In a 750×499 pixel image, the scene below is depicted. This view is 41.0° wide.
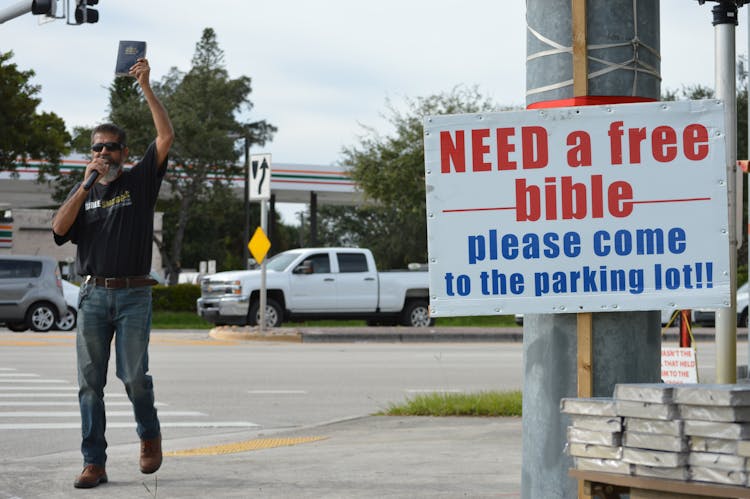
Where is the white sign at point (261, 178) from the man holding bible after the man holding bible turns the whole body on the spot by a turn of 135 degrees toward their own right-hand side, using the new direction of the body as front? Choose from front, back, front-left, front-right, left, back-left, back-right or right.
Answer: front-right

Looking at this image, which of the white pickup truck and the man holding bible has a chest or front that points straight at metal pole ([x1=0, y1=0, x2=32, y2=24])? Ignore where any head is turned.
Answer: the white pickup truck

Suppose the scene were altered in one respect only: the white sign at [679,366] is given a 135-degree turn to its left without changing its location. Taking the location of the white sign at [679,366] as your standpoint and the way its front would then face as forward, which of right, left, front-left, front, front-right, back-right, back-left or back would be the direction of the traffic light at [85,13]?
left

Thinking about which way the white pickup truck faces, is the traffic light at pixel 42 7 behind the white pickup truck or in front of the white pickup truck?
in front

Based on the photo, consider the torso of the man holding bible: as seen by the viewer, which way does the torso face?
toward the camera

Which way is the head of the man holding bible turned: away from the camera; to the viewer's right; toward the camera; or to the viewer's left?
toward the camera

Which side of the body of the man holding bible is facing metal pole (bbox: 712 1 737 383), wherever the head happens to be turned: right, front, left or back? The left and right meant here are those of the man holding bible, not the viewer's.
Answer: left

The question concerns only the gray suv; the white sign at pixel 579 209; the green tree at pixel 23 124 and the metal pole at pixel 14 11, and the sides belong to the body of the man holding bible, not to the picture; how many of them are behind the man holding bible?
3

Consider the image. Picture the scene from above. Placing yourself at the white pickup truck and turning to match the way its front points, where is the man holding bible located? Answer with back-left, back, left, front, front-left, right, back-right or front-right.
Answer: front-left

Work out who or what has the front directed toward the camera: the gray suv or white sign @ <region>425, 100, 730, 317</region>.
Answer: the white sign

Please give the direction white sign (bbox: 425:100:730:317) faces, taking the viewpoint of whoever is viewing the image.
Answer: facing the viewer

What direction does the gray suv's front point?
to the viewer's left
